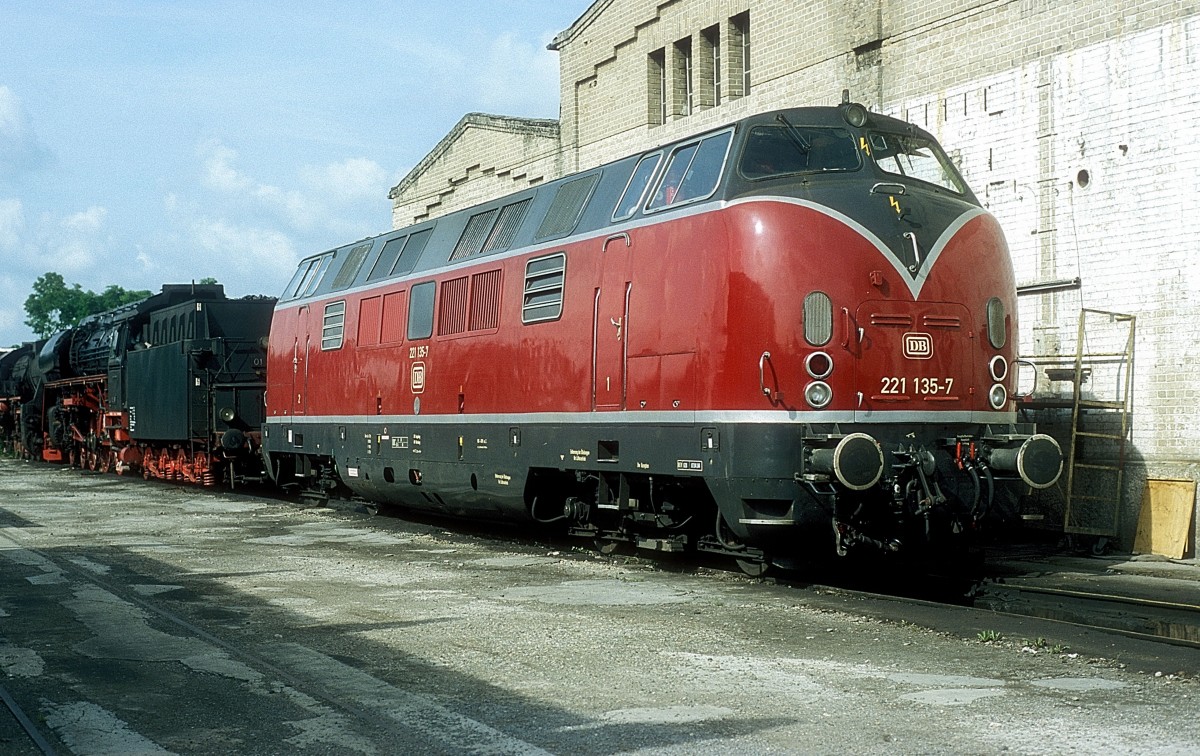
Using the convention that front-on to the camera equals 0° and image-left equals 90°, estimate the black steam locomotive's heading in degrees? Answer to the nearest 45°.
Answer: approximately 135°

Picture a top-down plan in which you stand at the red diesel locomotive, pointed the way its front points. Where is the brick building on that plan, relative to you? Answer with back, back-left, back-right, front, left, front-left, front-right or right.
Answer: left

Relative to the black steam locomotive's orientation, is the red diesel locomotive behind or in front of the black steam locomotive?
behind

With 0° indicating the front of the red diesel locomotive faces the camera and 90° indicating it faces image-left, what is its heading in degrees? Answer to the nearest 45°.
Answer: approximately 315°

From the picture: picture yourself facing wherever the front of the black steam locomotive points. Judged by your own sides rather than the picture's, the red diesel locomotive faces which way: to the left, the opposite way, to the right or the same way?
the opposite way

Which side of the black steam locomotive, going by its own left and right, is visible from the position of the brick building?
back

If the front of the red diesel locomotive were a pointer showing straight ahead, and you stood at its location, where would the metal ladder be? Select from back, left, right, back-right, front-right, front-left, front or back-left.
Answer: left

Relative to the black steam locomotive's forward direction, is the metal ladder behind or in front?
behind
